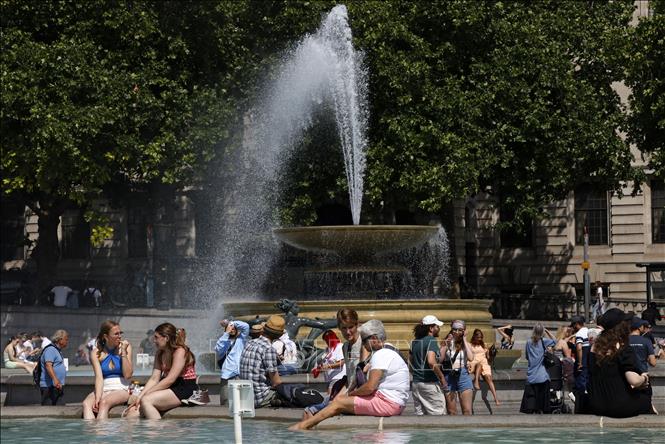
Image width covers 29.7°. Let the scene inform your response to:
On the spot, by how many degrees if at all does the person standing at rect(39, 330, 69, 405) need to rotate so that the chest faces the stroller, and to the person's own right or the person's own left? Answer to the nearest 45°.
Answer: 0° — they already face it

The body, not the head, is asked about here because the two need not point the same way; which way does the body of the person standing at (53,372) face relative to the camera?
to the viewer's right

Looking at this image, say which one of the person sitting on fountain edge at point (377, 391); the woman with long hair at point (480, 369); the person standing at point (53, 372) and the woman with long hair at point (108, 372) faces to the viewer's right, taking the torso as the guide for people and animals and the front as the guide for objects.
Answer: the person standing

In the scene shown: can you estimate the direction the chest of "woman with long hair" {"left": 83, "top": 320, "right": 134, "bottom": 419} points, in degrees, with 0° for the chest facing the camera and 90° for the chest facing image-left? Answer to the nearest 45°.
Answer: approximately 0°

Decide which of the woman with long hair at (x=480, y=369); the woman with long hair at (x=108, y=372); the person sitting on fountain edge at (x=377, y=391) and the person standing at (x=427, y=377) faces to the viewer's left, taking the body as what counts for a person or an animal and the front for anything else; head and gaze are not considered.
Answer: the person sitting on fountain edge

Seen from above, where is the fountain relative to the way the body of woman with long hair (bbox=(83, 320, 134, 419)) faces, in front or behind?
behind
